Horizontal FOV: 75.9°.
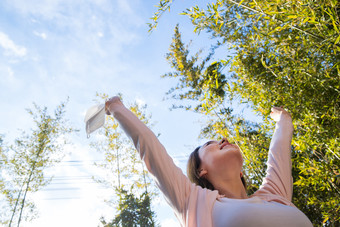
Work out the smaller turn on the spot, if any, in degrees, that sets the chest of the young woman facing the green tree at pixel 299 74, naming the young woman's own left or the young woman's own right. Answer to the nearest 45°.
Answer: approximately 90° to the young woman's own left

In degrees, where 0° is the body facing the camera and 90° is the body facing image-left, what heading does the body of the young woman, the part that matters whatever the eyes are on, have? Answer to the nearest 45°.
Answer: approximately 315°

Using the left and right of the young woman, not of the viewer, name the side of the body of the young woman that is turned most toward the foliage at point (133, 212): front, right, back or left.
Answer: back
